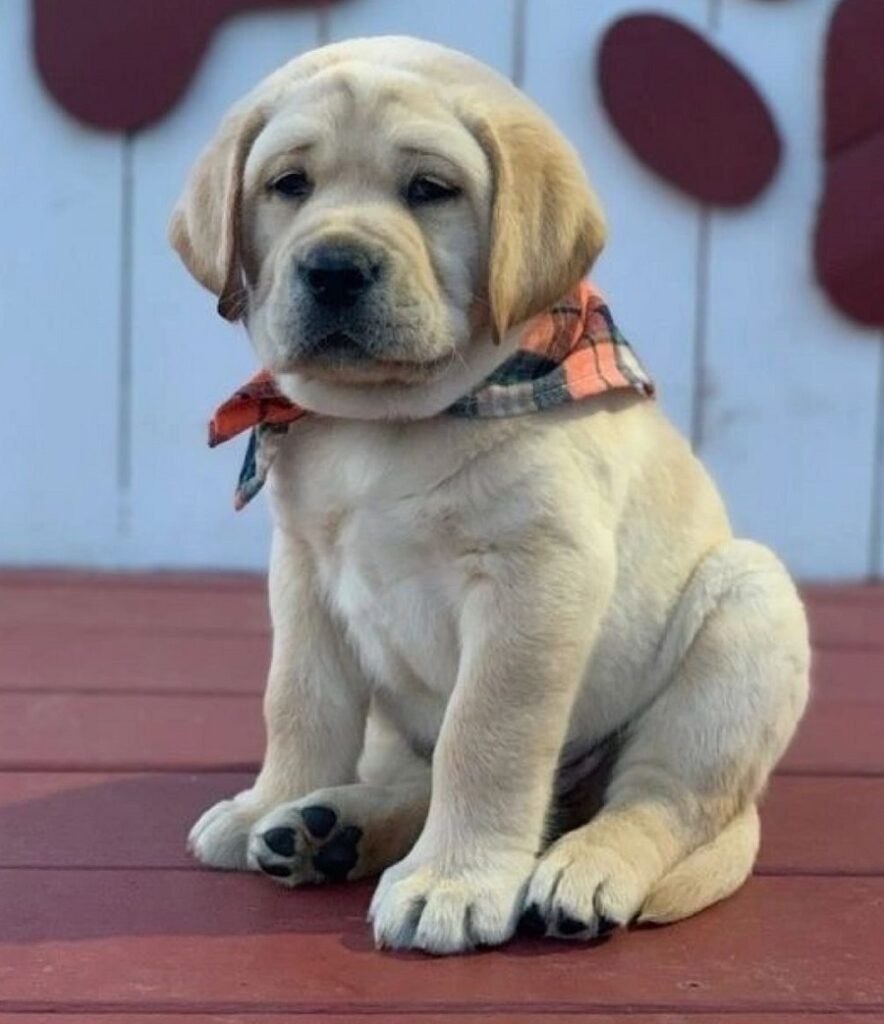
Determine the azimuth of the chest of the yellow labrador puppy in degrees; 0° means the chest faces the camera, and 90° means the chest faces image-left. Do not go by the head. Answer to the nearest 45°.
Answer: approximately 45°
